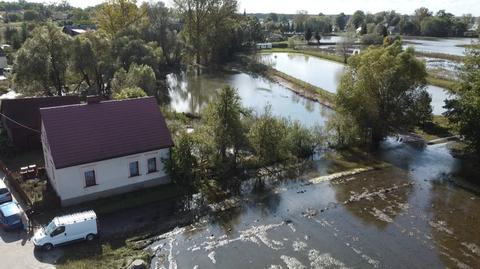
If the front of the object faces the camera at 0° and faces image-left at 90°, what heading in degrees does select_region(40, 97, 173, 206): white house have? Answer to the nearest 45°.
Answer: approximately 0°

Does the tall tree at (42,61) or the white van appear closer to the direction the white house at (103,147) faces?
the white van

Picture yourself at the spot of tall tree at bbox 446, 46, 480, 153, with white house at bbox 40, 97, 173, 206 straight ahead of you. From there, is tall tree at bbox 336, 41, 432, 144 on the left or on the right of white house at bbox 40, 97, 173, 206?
right

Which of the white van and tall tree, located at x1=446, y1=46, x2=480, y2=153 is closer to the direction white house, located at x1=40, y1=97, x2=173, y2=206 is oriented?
the white van

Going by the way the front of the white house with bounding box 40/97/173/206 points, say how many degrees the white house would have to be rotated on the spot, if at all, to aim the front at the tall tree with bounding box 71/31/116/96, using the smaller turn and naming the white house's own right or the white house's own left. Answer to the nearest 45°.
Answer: approximately 180°

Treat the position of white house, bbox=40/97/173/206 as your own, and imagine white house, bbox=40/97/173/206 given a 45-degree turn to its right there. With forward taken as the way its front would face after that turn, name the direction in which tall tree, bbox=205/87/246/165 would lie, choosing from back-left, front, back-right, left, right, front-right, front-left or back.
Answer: back-left

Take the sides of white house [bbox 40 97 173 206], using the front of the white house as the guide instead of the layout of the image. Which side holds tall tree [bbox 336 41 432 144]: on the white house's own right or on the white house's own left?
on the white house's own left

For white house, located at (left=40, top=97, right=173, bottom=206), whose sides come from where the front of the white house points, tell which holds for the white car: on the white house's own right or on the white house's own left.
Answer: on the white house's own right

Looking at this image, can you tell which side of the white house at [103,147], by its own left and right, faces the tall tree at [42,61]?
back

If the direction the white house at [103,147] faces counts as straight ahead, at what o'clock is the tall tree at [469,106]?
The tall tree is roughly at 9 o'clock from the white house.

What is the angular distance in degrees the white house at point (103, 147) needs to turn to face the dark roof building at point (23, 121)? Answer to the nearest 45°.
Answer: approximately 135° to its right

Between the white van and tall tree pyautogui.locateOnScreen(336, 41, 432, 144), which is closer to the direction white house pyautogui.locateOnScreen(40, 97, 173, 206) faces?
the white van

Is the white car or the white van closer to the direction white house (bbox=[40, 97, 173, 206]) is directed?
the white van

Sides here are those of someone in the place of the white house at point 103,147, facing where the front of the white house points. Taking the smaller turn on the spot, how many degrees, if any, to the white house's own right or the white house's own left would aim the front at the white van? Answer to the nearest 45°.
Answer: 0° — it already faces it
